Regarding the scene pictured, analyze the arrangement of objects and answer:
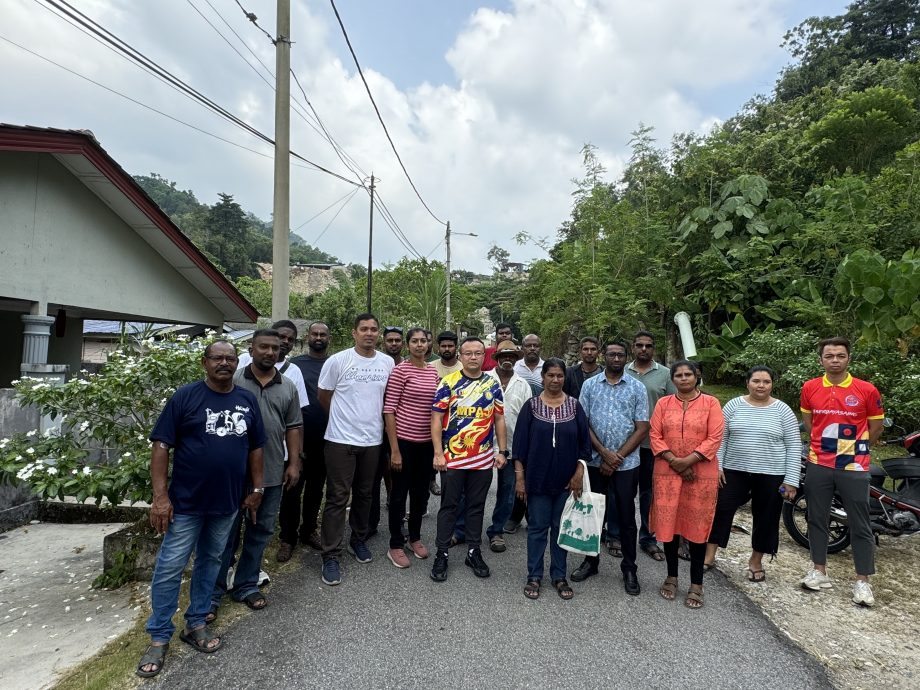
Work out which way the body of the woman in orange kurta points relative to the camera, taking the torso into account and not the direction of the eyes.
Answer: toward the camera

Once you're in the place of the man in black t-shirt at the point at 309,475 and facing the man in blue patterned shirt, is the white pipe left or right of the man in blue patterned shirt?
left

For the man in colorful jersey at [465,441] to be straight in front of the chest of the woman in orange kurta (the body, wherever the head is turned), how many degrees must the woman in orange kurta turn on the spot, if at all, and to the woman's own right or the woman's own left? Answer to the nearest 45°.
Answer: approximately 90° to the woman's own right

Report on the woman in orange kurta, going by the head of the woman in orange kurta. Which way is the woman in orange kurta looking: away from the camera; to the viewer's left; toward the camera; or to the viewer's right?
toward the camera

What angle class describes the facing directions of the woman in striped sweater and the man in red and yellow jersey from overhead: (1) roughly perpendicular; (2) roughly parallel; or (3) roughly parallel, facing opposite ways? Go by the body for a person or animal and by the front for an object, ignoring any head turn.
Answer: roughly parallel

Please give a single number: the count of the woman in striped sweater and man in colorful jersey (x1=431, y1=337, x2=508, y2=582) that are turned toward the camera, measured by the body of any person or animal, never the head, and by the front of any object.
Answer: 2

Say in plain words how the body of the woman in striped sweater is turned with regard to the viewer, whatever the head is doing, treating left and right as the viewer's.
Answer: facing the viewer

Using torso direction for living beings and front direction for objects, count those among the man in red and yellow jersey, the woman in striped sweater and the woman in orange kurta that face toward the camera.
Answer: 3

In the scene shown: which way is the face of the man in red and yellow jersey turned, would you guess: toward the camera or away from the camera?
toward the camera

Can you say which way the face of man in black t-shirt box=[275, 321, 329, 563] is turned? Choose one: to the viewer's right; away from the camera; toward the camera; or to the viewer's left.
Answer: toward the camera

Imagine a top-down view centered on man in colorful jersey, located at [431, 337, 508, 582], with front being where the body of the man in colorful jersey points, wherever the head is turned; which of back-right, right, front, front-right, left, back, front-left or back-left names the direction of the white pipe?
back-left

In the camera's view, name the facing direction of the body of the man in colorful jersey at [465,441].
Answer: toward the camera
